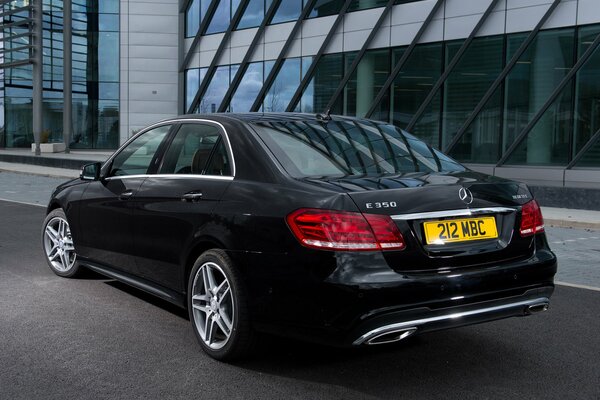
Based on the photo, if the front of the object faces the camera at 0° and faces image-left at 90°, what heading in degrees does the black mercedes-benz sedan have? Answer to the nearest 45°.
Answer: approximately 135°

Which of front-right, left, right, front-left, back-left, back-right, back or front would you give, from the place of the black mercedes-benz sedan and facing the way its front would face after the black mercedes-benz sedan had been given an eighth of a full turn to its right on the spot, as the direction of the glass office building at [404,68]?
front
